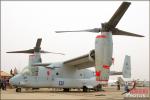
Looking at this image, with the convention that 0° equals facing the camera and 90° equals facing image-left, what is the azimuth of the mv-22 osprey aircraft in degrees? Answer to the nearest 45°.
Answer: approximately 45°
